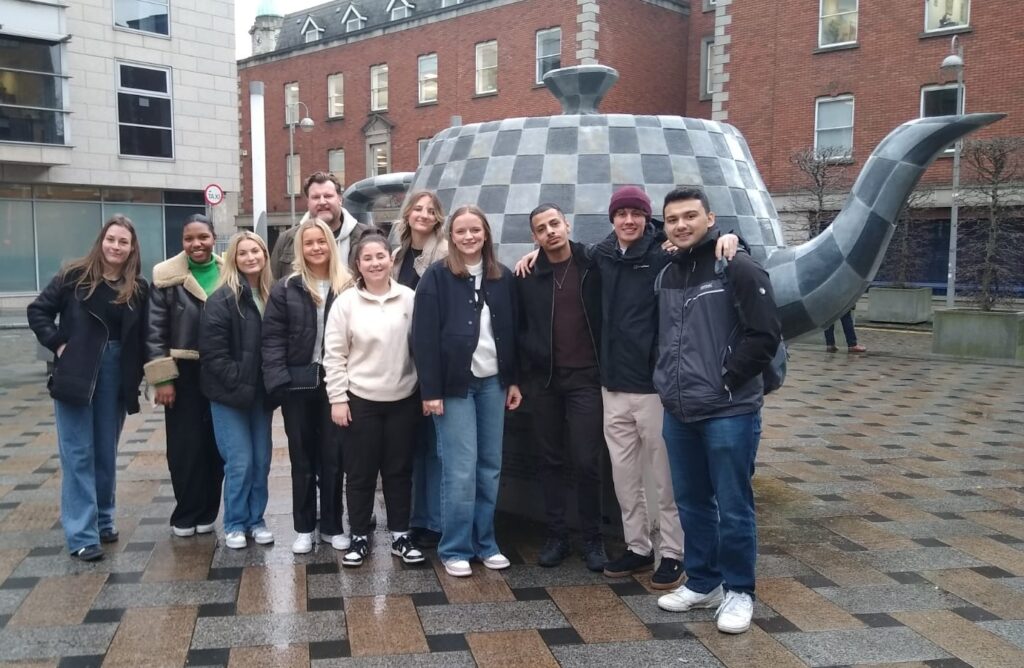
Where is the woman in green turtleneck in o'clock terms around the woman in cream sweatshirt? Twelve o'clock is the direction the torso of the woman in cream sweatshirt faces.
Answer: The woman in green turtleneck is roughly at 4 o'clock from the woman in cream sweatshirt.

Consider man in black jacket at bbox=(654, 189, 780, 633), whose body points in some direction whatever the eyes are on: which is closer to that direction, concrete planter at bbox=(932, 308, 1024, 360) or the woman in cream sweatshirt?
the woman in cream sweatshirt

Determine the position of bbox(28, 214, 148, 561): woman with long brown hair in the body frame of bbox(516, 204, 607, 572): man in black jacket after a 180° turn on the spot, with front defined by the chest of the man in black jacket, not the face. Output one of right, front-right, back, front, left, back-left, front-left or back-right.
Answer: left

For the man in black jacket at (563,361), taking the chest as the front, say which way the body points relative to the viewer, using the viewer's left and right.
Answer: facing the viewer

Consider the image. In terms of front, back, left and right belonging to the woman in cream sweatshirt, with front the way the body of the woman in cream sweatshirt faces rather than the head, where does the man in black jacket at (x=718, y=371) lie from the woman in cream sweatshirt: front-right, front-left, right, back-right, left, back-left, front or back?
front-left

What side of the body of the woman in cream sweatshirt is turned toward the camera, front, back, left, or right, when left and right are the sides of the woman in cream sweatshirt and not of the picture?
front

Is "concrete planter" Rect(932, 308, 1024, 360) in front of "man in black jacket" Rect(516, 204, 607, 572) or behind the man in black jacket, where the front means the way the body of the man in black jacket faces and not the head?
behind

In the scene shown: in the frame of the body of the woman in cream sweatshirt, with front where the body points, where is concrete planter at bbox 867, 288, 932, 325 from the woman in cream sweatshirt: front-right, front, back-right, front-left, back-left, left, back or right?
back-left
